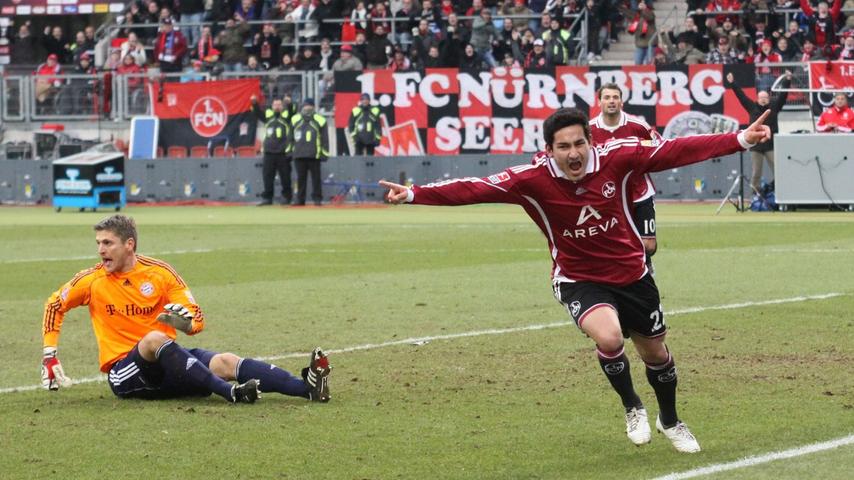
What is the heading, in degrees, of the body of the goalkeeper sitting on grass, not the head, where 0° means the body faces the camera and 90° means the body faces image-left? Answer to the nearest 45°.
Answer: approximately 315°

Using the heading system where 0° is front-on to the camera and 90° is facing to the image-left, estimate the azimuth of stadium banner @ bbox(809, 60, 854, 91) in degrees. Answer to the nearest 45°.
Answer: approximately 0°

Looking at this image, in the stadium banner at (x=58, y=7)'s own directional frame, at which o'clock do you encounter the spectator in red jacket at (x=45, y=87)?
The spectator in red jacket is roughly at 12 o'clock from the stadium banner.

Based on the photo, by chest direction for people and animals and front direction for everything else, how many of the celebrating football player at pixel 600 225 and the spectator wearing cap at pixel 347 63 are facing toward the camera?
2

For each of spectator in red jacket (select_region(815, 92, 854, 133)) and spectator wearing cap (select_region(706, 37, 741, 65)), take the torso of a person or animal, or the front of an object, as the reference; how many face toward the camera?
2

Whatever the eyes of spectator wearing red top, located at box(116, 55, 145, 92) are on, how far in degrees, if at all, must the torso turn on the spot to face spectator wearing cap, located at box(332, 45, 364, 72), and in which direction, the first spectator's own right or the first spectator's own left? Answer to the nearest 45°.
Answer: approximately 45° to the first spectator's own left

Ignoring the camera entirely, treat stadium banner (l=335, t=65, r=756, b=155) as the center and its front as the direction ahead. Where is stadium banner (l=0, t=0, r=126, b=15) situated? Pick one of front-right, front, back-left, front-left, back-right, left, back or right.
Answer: back-right

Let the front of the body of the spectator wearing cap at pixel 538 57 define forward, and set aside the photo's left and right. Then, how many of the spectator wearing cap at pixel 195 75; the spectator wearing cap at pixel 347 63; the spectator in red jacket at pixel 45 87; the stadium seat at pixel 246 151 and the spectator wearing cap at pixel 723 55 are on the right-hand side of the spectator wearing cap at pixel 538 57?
4

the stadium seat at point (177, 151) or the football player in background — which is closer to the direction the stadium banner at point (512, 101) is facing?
the football player in background
